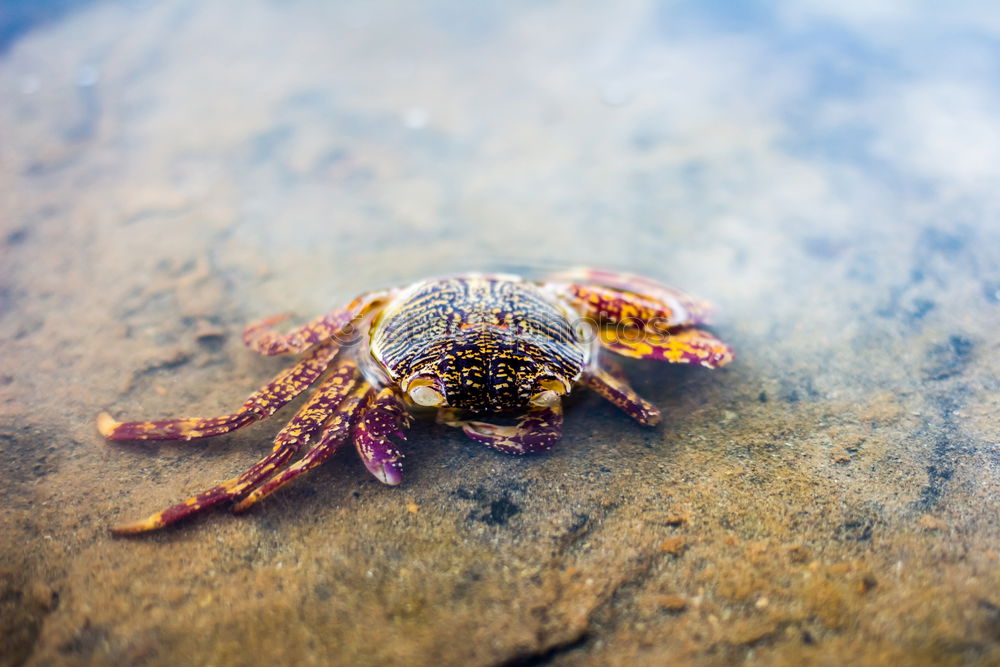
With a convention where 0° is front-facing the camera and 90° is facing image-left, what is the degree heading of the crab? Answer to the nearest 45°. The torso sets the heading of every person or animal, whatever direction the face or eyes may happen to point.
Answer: approximately 0°
